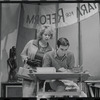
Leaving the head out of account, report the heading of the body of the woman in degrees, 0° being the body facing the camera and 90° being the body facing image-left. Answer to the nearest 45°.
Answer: approximately 315°

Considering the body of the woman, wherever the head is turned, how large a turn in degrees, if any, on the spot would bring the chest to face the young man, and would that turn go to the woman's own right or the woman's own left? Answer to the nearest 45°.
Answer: approximately 45° to the woman's own left
